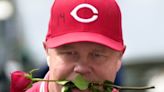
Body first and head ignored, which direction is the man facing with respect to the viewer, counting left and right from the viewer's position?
facing the viewer

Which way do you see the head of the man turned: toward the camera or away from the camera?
toward the camera
